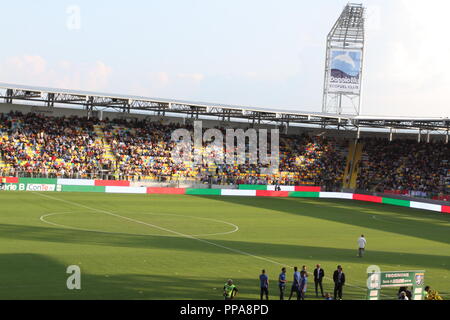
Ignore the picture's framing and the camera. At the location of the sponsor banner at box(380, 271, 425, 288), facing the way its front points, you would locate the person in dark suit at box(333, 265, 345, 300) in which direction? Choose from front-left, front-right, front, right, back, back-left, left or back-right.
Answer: back-right

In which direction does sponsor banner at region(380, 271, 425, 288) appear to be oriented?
toward the camera
